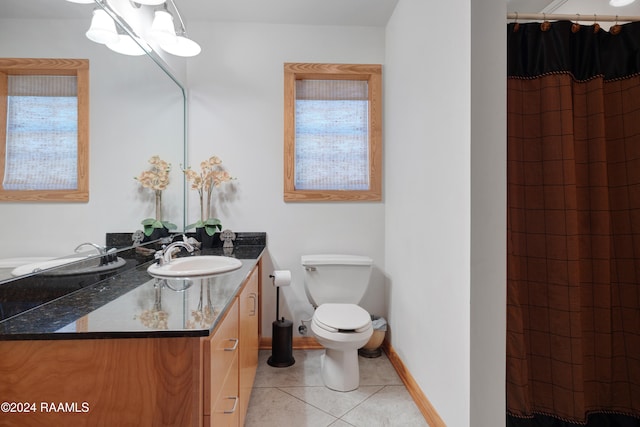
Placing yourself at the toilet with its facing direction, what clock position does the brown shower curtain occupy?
The brown shower curtain is roughly at 10 o'clock from the toilet.

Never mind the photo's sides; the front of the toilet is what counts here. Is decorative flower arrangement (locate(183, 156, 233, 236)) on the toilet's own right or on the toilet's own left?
on the toilet's own right

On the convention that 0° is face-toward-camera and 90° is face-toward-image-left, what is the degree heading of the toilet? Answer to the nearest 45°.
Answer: approximately 0°
